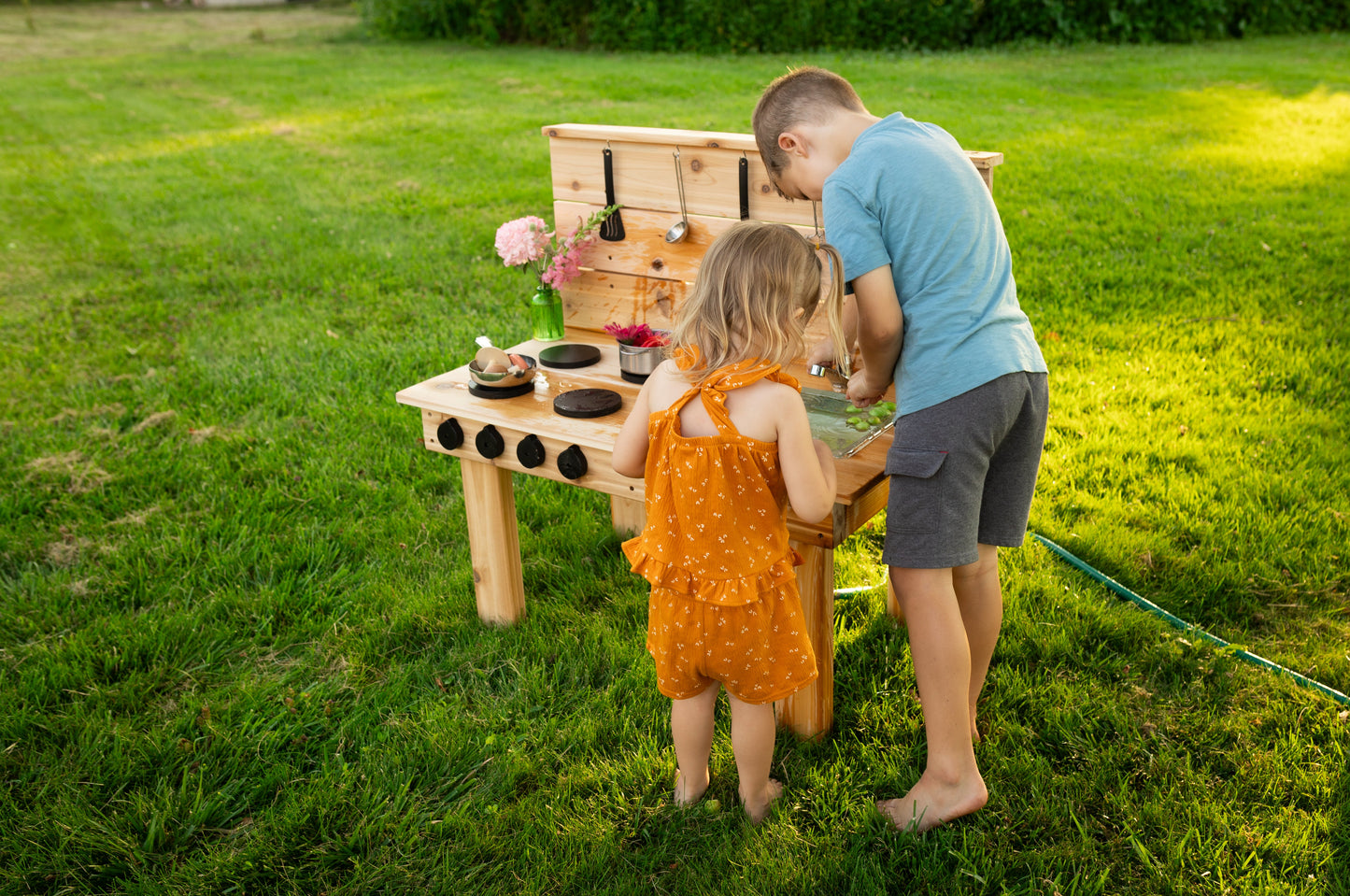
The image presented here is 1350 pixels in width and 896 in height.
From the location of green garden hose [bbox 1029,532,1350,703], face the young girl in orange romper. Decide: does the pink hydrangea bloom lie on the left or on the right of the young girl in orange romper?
right

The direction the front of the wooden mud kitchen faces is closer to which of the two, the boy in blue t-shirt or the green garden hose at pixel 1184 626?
the boy in blue t-shirt

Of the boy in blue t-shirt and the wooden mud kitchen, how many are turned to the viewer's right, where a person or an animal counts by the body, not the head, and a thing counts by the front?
0

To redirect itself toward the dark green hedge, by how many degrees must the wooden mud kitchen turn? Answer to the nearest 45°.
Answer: approximately 135° to its right

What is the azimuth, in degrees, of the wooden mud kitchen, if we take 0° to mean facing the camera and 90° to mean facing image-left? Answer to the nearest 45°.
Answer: approximately 45°

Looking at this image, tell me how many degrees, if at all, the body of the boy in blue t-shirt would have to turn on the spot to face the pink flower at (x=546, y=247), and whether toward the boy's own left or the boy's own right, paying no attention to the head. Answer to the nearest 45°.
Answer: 0° — they already face it

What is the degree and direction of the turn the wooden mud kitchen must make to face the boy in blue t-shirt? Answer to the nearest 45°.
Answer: approximately 90° to its left

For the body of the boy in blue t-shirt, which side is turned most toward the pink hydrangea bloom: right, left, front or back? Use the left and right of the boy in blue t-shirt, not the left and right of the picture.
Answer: front

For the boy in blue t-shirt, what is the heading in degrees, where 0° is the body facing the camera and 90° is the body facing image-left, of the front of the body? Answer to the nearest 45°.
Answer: approximately 135°
